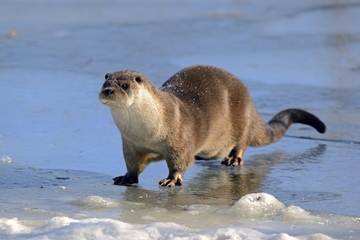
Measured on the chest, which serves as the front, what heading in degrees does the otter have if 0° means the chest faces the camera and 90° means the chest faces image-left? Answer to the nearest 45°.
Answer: approximately 45°
